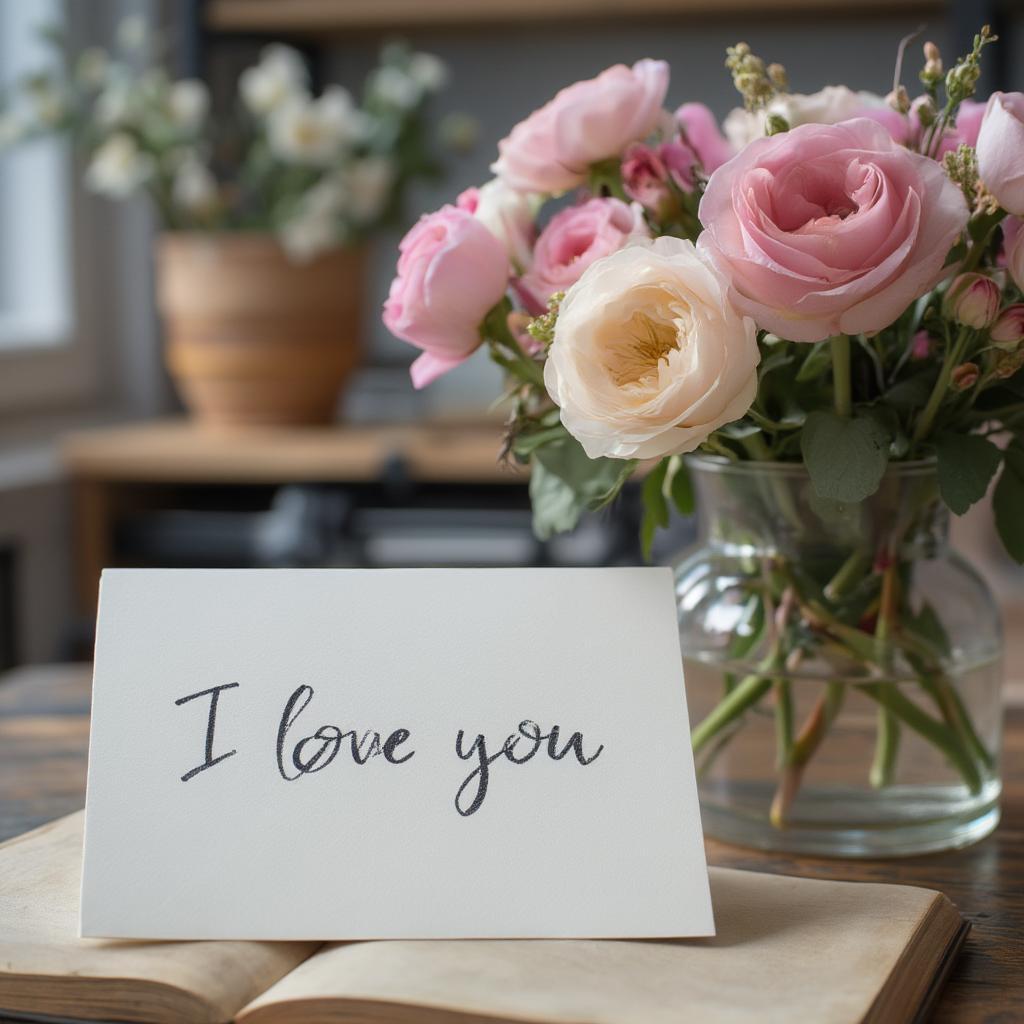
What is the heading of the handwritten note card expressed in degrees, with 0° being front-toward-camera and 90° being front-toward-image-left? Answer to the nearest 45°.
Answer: approximately 0°

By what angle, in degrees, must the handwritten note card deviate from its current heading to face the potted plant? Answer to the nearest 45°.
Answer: approximately 180°

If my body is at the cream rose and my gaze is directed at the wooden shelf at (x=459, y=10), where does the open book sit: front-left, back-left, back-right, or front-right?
back-left

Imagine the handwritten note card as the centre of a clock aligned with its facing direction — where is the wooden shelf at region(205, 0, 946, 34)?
The wooden shelf is roughly at 6 o'clock from the handwritten note card.
